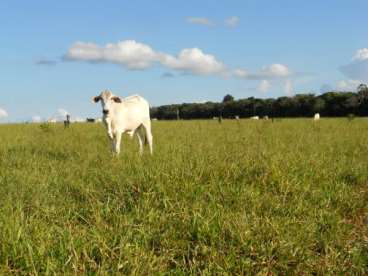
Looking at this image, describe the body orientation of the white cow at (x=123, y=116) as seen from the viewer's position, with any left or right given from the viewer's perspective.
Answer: facing the viewer and to the left of the viewer
